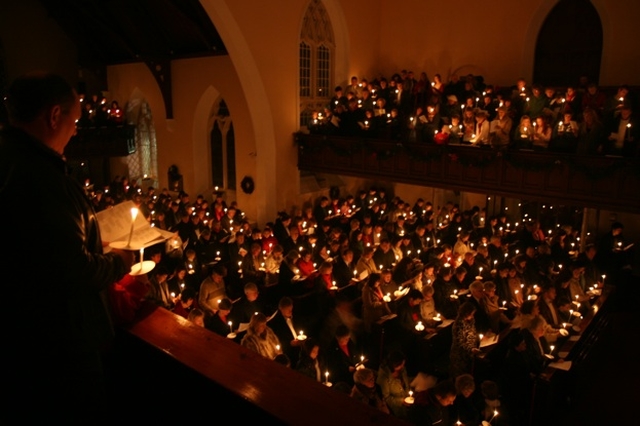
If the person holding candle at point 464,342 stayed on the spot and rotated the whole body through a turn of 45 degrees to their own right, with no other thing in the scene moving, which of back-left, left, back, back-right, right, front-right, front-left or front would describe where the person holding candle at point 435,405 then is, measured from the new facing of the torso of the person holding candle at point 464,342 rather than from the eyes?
front-right

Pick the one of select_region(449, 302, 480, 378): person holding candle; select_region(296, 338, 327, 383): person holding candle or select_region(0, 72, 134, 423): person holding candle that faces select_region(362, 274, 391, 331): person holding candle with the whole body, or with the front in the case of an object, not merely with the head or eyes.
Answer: select_region(0, 72, 134, 423): person holding candle

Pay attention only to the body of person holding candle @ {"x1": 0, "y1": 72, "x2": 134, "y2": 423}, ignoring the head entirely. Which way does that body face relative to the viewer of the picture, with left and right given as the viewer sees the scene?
facing away from the viewer and to the right of the viewer

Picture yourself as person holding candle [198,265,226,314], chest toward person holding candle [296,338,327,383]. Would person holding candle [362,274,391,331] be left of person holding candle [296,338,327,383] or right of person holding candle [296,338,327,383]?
left

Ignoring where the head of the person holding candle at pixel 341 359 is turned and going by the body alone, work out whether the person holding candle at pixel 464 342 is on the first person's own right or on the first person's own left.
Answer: on the first person's own left

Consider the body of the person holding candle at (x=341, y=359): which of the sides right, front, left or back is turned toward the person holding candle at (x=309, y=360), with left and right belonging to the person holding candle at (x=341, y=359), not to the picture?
right
